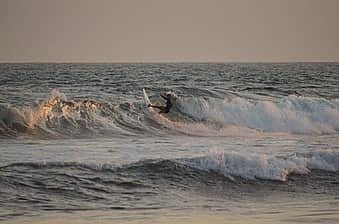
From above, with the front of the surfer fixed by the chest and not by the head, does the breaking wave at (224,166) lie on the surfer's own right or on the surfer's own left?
on the surfer's own left

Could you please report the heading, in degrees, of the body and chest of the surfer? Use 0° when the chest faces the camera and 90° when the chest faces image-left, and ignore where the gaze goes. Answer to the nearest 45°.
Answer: approximately 90°
